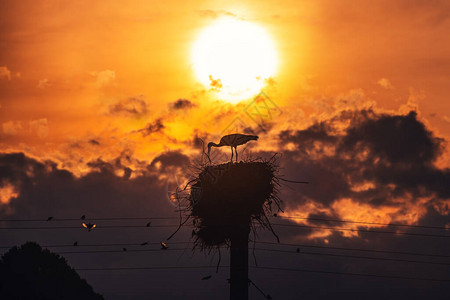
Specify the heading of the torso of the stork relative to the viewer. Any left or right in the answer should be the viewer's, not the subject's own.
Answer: facing to the left of the viewer
